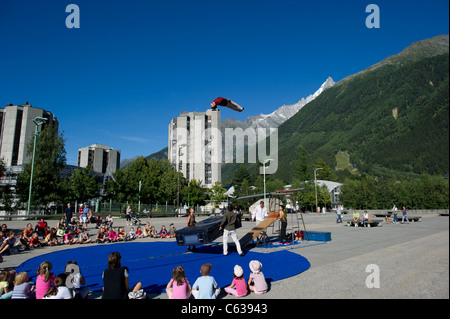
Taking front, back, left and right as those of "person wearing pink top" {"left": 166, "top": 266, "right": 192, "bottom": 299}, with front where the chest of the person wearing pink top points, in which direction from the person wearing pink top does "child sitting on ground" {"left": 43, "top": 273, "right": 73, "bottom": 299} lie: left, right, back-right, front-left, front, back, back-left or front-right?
left

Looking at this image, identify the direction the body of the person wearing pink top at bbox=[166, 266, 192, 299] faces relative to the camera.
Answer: away from the camera

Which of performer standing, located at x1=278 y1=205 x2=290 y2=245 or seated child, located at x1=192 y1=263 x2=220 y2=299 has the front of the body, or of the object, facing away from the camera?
the seated child

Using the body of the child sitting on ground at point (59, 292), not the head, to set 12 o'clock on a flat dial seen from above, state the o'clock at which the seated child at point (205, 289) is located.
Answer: The seated child is roughly at 2 o'clock from the child sitting on ground.

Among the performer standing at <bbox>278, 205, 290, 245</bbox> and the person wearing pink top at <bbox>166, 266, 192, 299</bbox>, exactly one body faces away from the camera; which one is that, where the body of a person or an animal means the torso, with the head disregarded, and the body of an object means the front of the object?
the person wearing pink top

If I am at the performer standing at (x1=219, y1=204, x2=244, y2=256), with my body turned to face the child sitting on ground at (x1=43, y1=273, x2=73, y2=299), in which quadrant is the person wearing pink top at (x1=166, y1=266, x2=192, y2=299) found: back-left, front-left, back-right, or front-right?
front-left

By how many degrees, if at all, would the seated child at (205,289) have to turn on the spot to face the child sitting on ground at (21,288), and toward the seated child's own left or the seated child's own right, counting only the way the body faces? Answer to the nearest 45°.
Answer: approximately 90° to the seated child's own left

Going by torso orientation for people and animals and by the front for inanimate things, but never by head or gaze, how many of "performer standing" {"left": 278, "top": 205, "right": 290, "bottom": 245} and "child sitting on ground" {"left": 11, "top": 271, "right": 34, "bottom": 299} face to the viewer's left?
1

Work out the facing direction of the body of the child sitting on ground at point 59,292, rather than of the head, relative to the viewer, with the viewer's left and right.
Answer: facing away from the viewer and to the right of the viewer

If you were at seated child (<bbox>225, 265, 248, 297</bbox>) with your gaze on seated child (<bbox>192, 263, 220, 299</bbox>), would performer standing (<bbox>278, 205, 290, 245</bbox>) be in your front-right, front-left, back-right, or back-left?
back-right

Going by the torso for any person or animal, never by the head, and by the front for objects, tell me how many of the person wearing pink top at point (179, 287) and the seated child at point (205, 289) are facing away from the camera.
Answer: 2

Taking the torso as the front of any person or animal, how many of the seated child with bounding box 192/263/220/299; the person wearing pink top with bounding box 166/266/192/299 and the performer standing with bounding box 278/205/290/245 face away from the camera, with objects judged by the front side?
2

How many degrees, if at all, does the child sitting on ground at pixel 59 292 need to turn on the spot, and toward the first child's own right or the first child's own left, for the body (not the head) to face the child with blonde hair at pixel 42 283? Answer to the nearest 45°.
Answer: approximately 45° to the first child's own left

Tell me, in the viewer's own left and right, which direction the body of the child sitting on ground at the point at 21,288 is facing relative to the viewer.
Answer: facing away from the viewer and to the right of the viewer

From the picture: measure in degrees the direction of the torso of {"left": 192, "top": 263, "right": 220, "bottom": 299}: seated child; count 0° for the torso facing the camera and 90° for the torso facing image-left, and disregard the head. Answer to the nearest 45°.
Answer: approximately 180°

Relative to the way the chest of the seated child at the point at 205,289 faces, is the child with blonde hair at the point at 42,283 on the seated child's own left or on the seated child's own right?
on the seated child's own left
